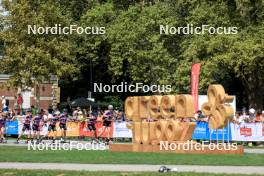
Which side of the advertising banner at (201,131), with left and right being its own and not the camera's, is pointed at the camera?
front

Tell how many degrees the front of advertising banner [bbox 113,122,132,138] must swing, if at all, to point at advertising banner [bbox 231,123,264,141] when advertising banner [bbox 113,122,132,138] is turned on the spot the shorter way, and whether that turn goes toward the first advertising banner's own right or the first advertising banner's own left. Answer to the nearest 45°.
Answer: approximately 90° to the first advertising banner's own left

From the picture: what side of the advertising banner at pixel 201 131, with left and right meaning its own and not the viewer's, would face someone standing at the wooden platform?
front

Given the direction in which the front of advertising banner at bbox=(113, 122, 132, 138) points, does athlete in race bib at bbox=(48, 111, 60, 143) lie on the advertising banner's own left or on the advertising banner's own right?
on the advertising banner's own right

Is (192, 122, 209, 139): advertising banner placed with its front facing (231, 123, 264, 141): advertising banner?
no

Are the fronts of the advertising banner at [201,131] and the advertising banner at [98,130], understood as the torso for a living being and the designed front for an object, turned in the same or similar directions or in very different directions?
same or similar directions

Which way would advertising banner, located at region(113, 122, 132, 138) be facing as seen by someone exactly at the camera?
facing the viewer

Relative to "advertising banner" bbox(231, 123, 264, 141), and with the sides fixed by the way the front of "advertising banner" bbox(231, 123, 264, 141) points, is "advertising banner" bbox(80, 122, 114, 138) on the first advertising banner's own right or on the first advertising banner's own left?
on the first advertising banner's own right

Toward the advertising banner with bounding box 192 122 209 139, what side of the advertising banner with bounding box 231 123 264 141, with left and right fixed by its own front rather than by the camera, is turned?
right

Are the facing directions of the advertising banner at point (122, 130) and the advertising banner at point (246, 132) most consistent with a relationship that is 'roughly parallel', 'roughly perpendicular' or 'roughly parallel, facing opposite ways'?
roughly parallel

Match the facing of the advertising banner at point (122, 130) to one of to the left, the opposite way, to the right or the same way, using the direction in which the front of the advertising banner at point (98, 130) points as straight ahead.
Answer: the same way

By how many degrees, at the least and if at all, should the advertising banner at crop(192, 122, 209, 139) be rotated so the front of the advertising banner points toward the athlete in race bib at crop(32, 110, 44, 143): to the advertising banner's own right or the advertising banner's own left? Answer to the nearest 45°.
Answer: approximately 90° to the advertising banner's own right

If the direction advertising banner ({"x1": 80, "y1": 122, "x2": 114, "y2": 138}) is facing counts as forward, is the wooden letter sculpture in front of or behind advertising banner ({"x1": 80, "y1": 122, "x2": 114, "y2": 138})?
in front
